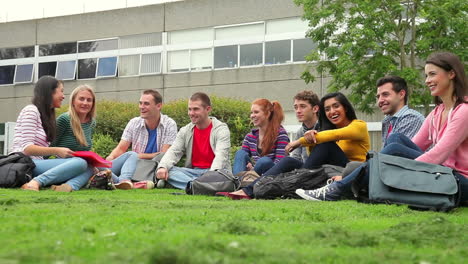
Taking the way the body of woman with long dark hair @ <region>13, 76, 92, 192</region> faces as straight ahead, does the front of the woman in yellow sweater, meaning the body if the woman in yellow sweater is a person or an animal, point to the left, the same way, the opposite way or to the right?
the opposite way

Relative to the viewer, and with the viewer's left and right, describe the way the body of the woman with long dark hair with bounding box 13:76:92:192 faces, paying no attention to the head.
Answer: facing to the right of the viewer

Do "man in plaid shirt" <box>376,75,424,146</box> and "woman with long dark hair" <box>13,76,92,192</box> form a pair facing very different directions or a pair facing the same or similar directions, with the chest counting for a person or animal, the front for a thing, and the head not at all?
very different directions

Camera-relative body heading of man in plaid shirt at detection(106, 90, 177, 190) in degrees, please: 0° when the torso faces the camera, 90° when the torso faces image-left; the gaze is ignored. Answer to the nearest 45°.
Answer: approximately 45°

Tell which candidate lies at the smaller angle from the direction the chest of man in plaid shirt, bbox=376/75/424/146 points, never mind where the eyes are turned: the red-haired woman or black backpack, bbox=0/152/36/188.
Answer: the black backpack

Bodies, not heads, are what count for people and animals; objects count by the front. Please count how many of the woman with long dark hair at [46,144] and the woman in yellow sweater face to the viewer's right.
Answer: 1

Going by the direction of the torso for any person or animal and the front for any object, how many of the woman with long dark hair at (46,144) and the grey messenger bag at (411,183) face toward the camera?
1
